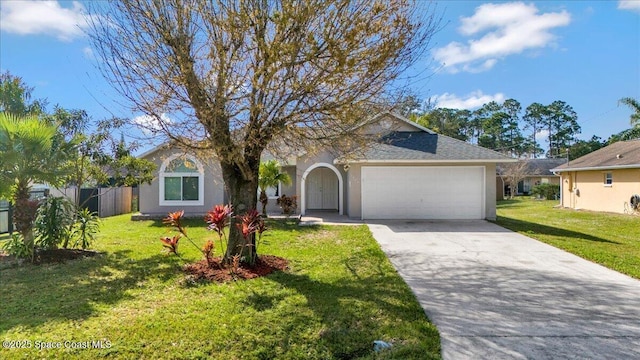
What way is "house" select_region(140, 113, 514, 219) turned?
toward the camera

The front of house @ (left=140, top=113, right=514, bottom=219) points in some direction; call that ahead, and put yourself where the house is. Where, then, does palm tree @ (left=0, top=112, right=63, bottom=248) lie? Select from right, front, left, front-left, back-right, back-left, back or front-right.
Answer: front-right

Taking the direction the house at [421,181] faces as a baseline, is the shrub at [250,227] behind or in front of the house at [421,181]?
in front

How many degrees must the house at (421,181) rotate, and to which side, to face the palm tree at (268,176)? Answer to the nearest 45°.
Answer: approximately 90° to its right

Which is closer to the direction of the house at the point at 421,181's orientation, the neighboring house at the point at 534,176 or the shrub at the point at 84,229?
the shrub

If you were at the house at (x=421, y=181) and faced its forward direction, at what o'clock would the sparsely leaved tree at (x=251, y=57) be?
The sparsely leaved tree is roughly at 1 o'clock from the house.

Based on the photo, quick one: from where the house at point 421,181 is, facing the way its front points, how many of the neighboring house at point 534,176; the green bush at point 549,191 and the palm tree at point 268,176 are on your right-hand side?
1

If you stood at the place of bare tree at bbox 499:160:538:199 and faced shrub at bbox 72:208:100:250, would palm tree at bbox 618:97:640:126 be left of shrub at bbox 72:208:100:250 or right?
left

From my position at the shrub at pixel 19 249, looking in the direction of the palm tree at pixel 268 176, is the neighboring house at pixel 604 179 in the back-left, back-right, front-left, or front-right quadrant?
front-right

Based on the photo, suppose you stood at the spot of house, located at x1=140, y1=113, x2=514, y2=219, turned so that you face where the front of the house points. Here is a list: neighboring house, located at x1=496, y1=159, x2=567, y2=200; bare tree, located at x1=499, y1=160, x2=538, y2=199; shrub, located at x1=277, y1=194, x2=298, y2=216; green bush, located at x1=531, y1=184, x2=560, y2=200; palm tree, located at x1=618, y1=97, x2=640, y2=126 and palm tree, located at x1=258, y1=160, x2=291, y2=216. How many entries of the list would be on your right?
2

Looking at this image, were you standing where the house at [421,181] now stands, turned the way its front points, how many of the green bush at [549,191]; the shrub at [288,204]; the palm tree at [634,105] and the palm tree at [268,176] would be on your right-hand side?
2

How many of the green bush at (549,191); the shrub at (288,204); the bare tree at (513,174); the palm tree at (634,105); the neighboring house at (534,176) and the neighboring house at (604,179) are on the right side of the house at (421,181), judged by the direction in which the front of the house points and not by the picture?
1

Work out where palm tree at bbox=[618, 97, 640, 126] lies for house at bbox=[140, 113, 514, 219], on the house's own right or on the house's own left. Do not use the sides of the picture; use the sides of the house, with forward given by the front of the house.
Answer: on the house's own left

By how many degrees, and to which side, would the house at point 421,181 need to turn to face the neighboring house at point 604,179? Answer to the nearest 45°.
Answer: approximately 135° to its left
